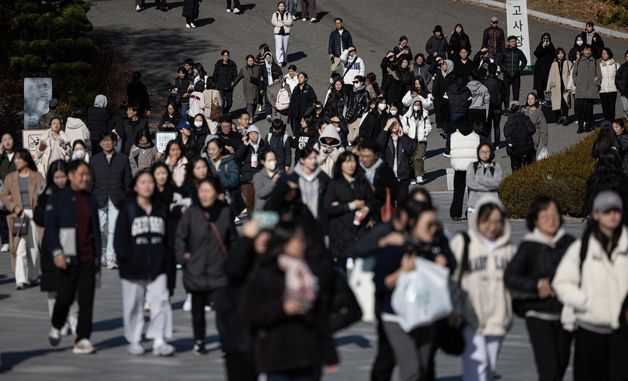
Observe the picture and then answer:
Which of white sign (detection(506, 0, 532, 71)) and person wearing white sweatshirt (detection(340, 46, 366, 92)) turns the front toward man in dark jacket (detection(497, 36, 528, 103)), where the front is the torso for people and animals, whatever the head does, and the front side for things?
the white sign

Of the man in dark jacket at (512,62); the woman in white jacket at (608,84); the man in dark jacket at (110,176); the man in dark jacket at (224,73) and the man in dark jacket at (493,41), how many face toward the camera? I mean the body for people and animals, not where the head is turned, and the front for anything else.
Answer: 5

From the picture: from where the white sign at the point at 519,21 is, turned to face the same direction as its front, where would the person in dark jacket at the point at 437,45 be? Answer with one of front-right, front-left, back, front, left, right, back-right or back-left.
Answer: right

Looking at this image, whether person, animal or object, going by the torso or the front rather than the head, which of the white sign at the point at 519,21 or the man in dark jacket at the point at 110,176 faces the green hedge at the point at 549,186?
the white sign

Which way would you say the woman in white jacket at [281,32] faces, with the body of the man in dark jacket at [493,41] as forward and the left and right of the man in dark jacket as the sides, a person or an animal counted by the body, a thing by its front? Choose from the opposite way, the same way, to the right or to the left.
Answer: the same way

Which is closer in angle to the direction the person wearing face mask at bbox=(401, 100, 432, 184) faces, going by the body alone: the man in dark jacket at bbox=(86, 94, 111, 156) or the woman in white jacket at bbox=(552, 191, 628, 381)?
the woman in white jacket

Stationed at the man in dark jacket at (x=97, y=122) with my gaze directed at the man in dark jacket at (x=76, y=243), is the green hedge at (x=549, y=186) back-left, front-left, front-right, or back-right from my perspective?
front-left

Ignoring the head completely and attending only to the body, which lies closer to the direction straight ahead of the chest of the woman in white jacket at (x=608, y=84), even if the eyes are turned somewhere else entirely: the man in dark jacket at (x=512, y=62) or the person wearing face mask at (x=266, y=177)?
the person wearing face mask

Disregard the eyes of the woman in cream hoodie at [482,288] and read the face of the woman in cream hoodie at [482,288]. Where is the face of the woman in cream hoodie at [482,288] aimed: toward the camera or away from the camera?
toward the camera

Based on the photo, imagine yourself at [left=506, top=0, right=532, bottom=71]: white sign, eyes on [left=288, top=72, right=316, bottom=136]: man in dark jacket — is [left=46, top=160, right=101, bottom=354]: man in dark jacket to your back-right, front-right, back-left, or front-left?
front-left

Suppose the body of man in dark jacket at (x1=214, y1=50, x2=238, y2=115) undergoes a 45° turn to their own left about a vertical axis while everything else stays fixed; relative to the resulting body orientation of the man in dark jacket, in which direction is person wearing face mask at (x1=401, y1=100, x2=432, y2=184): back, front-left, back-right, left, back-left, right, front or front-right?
front

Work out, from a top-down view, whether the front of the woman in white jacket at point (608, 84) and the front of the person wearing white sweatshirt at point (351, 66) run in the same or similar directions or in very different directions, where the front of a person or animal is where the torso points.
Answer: same or similar directions

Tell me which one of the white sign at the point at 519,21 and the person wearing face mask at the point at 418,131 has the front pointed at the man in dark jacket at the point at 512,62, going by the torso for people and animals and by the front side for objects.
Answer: the white sign

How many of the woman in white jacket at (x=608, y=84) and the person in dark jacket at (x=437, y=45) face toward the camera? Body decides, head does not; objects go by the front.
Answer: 2

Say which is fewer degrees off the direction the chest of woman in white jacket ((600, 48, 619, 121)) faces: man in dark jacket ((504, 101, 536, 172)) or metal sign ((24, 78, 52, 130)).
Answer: the man in dark jacket

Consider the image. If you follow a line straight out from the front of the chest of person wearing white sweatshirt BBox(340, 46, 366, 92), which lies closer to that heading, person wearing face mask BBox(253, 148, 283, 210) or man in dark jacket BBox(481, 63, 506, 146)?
the person wearing face mask

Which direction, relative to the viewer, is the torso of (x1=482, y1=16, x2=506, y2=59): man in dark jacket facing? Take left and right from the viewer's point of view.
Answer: facing the viewer

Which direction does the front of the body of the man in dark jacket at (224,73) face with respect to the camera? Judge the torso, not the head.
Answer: toward the camera

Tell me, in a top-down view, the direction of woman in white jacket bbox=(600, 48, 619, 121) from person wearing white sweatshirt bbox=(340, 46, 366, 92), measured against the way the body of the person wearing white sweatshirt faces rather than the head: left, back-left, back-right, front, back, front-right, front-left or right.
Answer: left

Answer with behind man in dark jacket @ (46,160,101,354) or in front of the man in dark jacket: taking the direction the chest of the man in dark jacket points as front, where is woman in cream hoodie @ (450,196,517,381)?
in front
